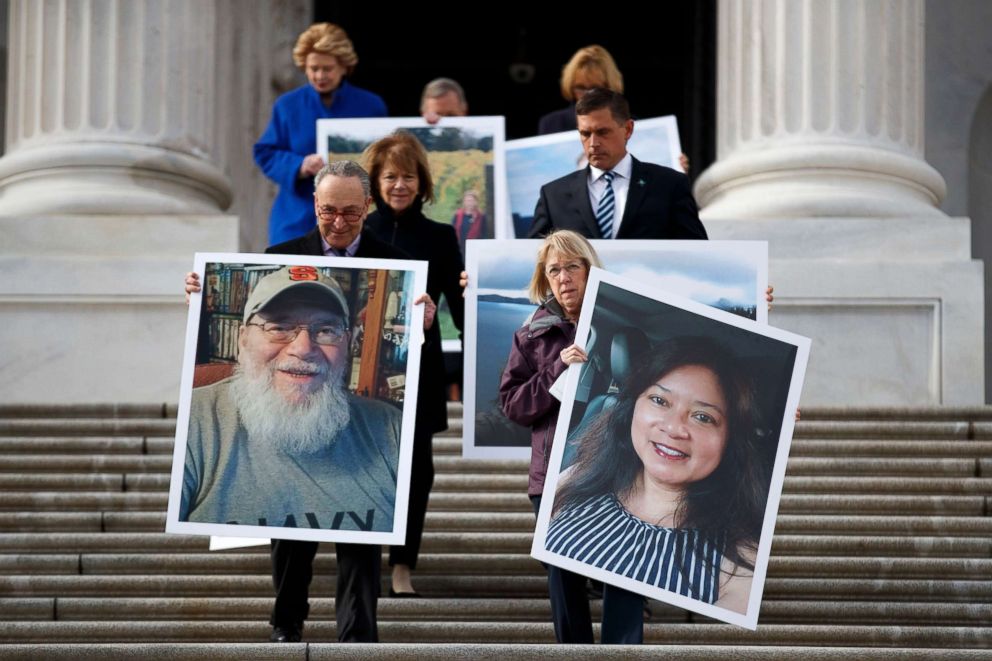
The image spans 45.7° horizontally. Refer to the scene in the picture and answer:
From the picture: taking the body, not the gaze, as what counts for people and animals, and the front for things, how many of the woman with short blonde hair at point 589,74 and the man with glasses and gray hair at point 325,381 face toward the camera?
2

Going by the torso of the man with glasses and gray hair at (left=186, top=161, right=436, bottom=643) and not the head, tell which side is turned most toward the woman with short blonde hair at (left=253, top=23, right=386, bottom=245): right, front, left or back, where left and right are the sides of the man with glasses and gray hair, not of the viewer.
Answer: back

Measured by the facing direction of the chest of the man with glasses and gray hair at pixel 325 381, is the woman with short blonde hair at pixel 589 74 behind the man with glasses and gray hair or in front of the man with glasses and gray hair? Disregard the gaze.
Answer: behind

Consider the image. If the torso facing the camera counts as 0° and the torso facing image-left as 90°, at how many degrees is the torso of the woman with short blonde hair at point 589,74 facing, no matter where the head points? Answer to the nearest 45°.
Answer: approximately 0°

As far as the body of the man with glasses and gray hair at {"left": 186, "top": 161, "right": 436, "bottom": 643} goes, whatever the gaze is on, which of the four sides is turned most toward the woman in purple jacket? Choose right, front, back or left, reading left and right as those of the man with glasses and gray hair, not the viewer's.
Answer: left
